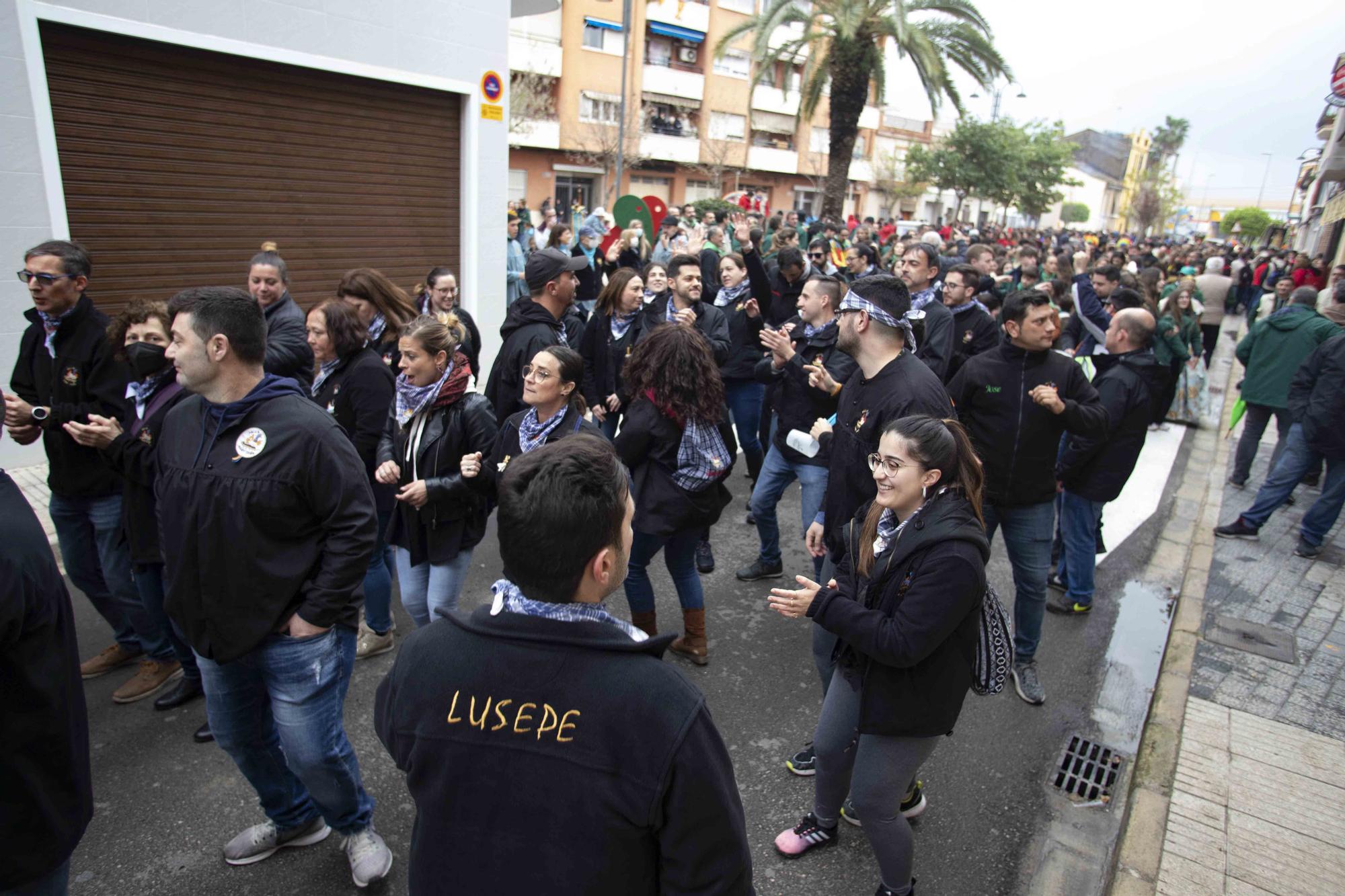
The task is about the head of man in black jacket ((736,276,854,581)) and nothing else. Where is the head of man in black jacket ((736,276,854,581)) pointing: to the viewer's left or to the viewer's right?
to the viewer's left

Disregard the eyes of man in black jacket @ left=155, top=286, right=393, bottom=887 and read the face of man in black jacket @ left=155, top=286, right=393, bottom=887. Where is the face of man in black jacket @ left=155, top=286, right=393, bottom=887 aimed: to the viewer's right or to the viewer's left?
to the viewer's left

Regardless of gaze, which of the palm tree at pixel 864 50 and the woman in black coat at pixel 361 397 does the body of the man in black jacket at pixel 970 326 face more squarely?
the woman in black coat

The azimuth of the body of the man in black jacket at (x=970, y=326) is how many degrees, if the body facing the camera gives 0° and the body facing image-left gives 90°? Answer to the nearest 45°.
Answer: approximately 45°

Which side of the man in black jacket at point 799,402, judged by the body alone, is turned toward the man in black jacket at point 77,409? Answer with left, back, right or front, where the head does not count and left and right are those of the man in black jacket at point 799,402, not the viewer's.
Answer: front

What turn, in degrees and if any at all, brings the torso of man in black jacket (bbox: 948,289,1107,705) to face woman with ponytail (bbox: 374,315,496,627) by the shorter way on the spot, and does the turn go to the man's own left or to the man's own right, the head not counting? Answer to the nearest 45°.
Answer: approximately 45° to the man's own right

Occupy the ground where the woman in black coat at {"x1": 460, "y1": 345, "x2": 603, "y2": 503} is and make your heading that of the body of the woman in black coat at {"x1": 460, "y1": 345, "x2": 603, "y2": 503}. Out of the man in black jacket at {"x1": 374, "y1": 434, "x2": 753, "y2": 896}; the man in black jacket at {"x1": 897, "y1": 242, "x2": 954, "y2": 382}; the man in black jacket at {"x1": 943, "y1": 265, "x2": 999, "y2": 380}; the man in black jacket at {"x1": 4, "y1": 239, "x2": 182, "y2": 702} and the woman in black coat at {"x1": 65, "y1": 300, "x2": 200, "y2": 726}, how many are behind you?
2

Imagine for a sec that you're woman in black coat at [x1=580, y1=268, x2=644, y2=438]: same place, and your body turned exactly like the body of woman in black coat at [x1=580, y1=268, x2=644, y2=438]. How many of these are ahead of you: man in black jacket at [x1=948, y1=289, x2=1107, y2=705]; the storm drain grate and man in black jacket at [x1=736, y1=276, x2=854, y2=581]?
3

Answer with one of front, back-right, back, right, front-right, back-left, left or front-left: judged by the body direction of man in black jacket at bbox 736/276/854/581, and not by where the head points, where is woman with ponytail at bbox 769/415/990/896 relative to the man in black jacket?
front-left

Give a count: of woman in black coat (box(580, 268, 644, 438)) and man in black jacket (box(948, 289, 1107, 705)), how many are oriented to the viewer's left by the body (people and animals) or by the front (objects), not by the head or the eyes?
0

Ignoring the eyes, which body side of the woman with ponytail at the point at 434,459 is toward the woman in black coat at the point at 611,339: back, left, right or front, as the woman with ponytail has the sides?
back
